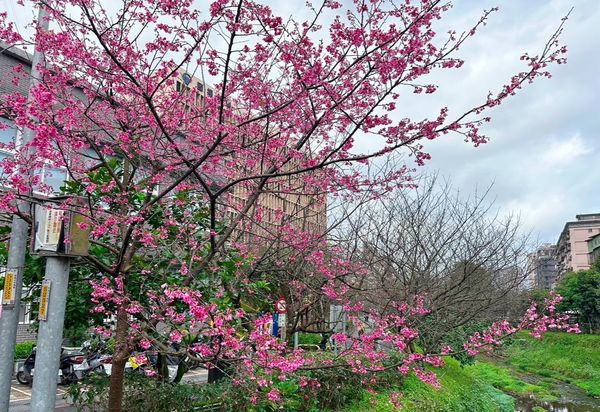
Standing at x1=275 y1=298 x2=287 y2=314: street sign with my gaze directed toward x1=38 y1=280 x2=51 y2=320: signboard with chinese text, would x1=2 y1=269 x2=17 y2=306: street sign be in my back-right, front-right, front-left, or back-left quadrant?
front-right

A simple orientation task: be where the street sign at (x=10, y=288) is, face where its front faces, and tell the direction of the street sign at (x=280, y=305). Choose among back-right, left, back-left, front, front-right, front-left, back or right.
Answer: left

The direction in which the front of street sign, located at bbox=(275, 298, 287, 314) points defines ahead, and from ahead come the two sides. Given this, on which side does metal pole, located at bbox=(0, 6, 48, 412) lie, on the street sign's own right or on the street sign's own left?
on the street sign's own right

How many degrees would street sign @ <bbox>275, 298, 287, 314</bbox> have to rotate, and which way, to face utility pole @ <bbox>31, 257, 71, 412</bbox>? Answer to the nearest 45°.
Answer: approximately 45° to its right

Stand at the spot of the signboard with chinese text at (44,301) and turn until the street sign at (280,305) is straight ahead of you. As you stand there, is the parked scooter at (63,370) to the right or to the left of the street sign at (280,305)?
left

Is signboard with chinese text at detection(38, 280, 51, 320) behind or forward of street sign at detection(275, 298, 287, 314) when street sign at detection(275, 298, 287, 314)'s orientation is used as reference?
forward

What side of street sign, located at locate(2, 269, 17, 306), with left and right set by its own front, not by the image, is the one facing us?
front

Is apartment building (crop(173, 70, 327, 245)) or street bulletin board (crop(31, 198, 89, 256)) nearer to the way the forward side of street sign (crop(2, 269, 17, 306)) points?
the street bulletin board

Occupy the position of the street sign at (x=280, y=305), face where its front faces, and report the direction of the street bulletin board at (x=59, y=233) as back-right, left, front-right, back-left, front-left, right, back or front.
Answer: front-right

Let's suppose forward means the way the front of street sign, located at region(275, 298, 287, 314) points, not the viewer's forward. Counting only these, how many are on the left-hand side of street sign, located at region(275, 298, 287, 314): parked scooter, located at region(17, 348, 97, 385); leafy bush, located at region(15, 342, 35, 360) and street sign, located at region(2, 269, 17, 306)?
0

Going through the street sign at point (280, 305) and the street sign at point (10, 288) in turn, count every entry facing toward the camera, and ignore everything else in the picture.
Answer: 2

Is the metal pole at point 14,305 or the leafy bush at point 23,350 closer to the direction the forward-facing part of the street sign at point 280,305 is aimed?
the metal pole

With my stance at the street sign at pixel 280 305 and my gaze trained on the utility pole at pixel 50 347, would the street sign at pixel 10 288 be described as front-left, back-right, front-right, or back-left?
front-right

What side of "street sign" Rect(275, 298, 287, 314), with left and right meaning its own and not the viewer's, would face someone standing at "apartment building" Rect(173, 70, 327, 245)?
back

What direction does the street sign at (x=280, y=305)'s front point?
toward the camera
